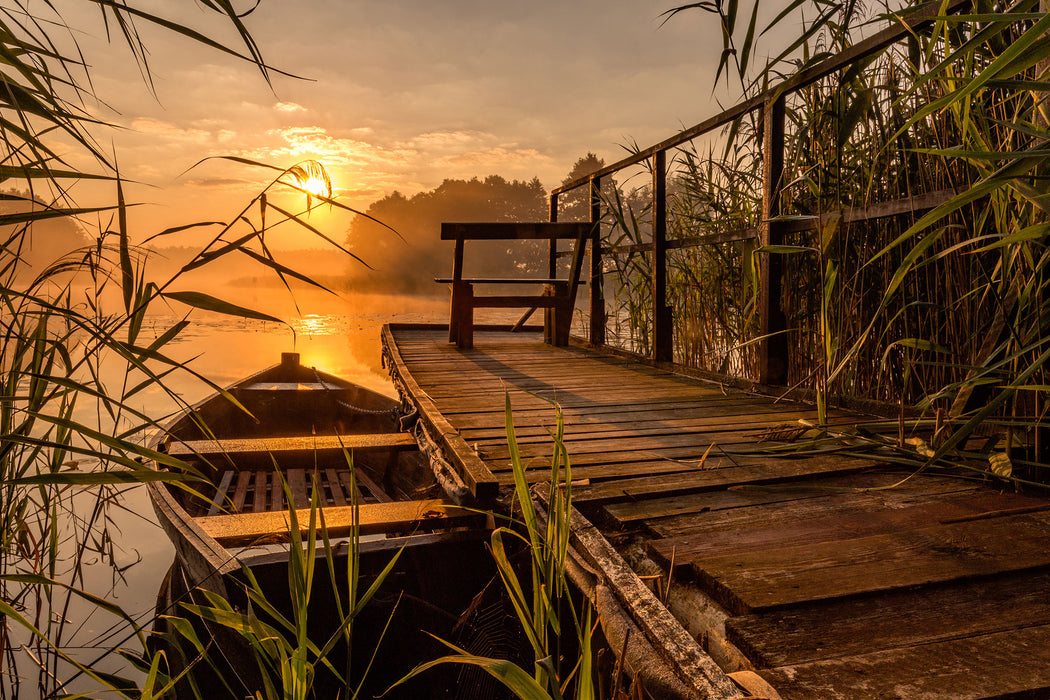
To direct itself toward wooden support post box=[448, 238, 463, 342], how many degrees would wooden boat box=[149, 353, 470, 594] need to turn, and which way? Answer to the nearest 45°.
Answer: approximately 45° to its right

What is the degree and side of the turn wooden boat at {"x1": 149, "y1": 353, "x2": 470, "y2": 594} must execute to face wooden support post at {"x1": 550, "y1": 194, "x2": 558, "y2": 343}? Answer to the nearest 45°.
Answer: approximately 45° to its right

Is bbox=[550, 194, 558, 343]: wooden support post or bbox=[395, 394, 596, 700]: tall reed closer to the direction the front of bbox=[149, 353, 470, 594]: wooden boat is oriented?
the wooden support post

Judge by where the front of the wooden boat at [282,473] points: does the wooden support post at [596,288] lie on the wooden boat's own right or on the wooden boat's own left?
on the wooden boat's own right

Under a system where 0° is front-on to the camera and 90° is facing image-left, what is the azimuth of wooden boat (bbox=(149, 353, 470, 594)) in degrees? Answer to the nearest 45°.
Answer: approximately 180°
